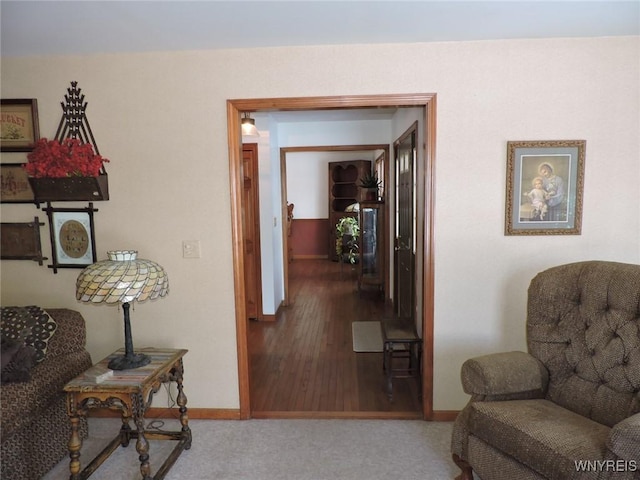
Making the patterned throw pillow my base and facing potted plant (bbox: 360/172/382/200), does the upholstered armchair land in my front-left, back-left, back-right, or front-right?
front-right

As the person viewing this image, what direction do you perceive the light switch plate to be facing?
facing the viewer

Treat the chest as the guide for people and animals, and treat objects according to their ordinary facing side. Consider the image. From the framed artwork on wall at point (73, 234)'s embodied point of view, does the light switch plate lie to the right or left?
on its left

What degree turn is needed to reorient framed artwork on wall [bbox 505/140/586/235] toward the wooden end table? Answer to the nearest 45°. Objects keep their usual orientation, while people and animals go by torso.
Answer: approximately 45° to its right

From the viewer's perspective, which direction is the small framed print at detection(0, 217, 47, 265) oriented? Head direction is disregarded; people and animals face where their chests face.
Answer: toward the camera

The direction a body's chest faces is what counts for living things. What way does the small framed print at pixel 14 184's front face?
toward the camera

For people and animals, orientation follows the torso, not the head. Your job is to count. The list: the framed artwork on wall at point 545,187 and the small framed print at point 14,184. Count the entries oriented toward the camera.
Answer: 2

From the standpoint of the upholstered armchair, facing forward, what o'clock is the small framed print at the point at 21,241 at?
The small framed print is roughly at 1 o'clock from the upholstered armchair.

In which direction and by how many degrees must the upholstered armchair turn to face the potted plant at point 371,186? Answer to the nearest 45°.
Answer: approximately 90° to its right

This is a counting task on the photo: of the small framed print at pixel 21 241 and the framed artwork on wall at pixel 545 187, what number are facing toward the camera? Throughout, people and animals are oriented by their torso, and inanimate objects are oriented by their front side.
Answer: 2

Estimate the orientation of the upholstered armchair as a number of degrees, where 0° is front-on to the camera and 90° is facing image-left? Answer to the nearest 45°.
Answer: approximately 45°

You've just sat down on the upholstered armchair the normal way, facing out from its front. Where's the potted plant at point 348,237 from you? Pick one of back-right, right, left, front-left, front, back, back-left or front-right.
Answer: right

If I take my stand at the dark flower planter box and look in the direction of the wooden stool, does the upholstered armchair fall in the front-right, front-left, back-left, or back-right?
front-right
